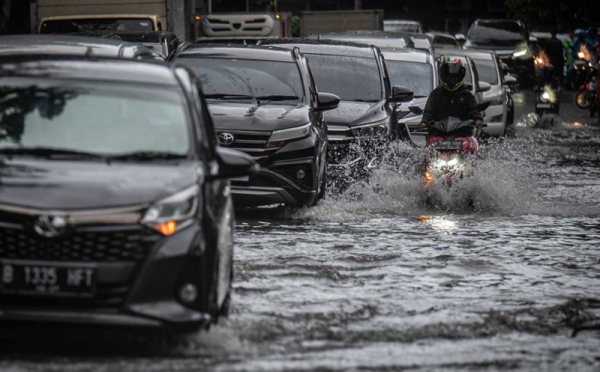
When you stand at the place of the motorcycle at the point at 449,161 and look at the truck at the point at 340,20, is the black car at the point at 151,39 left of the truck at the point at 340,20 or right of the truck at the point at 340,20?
left

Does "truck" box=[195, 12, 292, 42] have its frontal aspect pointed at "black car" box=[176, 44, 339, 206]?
yes

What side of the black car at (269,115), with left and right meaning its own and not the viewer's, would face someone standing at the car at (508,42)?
back

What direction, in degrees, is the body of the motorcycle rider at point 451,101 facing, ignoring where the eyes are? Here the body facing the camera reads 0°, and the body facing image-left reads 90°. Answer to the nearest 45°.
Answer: approximately 0°

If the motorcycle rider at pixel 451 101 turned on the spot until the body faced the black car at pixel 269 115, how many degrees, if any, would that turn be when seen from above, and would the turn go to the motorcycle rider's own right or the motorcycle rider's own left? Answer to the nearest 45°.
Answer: approximately 45° to the motorcycle rider's own right

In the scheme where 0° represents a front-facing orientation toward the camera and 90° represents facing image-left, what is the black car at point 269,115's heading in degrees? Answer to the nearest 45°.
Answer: approximately 0°

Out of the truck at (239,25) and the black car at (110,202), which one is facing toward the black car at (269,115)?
the truck
